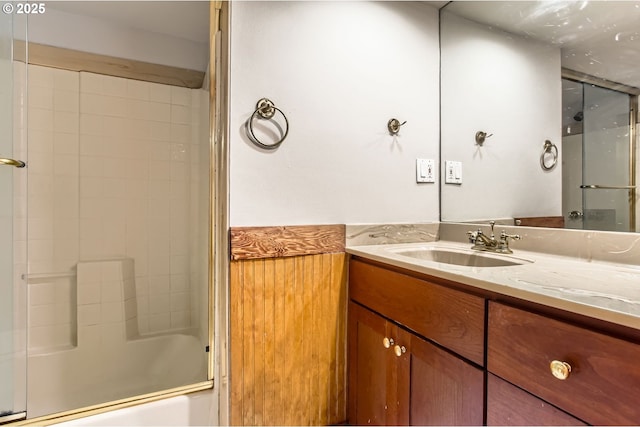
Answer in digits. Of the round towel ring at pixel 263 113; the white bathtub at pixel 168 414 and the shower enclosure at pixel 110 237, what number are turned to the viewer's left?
0

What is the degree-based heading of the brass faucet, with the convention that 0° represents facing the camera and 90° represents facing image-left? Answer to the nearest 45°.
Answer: approximately 45°

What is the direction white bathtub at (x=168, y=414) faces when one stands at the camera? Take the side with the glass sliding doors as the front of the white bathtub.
facing the viewer and to the right of the viewer

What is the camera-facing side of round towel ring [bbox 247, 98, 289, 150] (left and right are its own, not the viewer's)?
front

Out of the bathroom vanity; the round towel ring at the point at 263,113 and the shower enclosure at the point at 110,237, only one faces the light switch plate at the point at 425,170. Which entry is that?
the shower enclosure

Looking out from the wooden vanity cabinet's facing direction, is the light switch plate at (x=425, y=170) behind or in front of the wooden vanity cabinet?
behind

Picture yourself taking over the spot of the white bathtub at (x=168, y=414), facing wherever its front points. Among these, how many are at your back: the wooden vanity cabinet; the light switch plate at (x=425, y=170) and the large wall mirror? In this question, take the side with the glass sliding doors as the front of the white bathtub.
0

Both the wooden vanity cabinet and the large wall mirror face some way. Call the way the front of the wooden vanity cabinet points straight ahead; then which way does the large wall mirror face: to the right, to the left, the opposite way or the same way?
the same way

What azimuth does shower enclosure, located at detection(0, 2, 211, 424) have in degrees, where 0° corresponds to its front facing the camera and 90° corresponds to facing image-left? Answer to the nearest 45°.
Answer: approximately 315°

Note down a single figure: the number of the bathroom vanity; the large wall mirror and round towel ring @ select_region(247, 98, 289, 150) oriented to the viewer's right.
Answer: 0

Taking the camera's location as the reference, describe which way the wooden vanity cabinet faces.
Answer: facing the viewer and to the left of the viewer

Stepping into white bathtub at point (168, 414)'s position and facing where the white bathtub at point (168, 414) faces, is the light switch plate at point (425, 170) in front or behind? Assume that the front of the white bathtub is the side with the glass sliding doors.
in front

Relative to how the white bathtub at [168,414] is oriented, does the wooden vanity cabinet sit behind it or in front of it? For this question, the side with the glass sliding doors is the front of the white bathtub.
in front

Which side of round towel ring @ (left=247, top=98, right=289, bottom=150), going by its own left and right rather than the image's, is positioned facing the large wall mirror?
left
